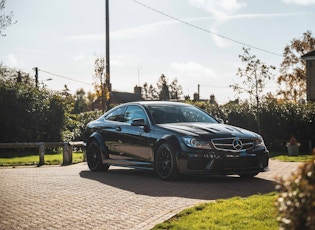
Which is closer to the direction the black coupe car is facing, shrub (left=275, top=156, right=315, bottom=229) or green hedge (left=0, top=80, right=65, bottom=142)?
the shrub

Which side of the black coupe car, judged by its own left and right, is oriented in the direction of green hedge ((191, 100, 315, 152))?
left

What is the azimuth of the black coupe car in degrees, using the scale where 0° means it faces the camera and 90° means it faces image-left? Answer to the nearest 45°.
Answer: approximately 315°

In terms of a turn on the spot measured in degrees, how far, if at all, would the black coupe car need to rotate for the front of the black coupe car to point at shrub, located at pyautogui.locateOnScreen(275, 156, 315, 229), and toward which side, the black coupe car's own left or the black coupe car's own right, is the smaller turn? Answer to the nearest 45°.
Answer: approximately 45° to the black coupe car's own right

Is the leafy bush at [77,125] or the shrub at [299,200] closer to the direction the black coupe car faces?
the shrub

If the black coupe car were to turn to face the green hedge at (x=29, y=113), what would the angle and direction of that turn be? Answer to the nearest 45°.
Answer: approximately 180°

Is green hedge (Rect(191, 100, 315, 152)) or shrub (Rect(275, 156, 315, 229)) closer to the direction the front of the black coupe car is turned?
the shrub
